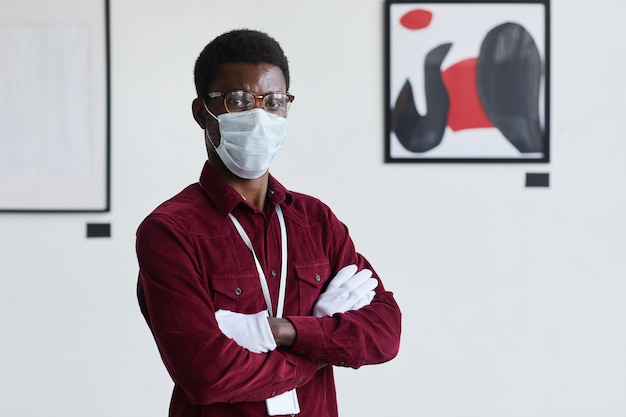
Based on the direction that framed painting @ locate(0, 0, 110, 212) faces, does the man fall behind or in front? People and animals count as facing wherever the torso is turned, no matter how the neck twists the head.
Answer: in front

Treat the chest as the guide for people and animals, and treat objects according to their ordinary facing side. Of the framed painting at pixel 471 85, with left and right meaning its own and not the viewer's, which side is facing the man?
front

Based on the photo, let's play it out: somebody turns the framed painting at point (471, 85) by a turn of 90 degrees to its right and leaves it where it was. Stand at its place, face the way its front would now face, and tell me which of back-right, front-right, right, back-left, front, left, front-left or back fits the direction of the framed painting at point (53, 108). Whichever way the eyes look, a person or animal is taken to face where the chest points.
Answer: front

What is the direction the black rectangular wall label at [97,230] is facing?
toward the camera

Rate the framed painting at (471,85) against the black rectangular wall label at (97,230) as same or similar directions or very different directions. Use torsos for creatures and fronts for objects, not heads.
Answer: same or similar directions

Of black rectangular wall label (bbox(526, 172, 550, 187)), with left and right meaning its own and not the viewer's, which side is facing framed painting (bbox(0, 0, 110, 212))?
right

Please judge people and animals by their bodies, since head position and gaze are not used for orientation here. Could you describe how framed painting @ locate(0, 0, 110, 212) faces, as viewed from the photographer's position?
facing the viewer

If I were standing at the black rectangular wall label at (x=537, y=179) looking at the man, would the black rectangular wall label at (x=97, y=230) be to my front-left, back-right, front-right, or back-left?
front-right

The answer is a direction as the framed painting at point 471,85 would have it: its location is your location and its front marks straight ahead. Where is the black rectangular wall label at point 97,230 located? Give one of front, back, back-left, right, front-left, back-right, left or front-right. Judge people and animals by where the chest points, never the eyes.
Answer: right

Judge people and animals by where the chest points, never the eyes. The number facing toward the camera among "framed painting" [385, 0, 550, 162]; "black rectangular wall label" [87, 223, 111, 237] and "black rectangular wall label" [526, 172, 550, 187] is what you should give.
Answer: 3

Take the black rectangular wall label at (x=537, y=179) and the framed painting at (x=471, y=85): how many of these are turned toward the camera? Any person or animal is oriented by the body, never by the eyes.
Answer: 2

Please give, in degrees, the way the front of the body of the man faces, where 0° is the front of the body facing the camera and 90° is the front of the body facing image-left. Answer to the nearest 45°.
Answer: approximately 315°

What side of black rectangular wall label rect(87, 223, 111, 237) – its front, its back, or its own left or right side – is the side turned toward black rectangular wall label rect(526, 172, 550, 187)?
left
